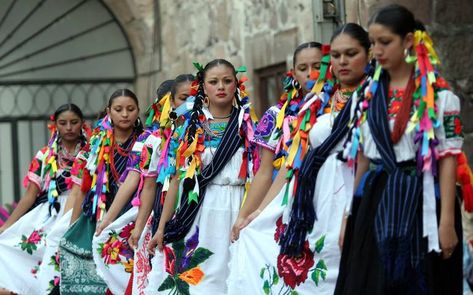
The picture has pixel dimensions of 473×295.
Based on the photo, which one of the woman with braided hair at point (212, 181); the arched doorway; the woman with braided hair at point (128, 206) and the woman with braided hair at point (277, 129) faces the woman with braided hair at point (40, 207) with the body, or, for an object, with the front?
the arched doorway

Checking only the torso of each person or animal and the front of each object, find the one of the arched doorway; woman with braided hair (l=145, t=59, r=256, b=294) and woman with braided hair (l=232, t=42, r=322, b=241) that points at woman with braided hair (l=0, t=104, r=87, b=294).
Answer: the arched doorway

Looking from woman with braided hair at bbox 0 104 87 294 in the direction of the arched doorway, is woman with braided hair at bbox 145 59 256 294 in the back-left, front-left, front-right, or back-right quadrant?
back-right

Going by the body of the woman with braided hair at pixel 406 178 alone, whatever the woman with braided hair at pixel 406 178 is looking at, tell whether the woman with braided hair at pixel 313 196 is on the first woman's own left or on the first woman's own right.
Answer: on the first woman's own right

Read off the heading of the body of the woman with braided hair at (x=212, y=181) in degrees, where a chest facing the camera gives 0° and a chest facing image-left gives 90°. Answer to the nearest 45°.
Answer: approximately 0°

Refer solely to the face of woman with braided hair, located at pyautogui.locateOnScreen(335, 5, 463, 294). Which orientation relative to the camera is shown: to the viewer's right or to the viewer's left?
to the viewer's left

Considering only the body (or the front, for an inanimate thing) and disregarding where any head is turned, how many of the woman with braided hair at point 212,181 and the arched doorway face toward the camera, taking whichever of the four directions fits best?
2

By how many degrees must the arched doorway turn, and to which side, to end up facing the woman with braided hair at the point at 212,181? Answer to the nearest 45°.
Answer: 0° — it already faces them
